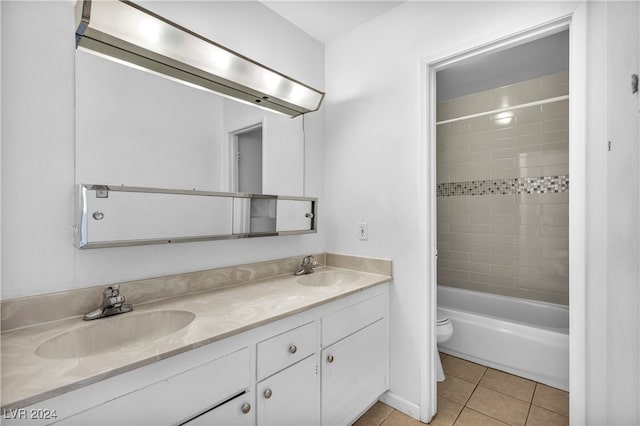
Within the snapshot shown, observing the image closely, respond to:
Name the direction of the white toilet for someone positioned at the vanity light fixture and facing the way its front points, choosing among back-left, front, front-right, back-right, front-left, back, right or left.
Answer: front-left

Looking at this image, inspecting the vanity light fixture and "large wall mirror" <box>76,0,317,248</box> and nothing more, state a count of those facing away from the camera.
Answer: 0

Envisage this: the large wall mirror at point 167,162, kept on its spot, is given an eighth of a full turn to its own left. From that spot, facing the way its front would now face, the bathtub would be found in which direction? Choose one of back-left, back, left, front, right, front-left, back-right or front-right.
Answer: front

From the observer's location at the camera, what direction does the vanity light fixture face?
facing the viewer and to the right of the viewer

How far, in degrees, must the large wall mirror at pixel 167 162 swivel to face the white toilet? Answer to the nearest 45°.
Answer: approximately 45° to its left

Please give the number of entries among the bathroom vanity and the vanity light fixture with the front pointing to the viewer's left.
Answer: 0
